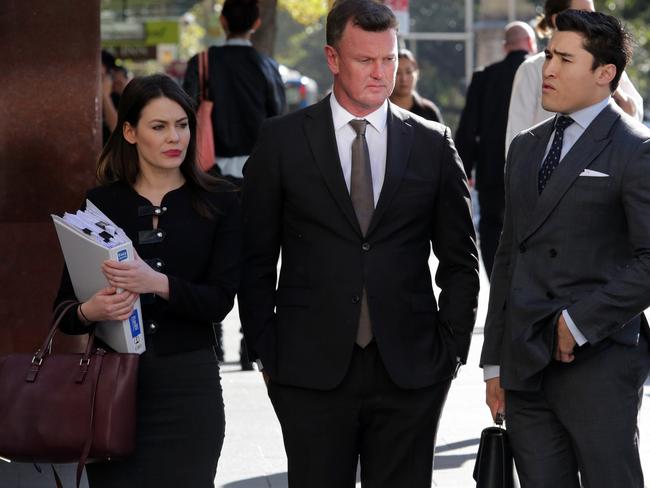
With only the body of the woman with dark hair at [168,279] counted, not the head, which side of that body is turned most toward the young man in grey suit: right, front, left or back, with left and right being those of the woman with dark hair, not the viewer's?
left

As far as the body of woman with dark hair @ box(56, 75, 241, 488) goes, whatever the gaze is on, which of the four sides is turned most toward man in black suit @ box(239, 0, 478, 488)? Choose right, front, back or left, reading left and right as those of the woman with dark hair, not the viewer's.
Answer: left

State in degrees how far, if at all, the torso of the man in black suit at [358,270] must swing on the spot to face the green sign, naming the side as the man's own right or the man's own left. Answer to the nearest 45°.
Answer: approximately 180°

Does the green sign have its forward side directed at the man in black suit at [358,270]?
yes

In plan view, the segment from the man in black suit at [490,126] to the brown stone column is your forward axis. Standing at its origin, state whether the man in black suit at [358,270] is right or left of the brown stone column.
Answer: left

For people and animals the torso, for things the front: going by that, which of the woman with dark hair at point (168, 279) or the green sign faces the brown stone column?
the green sign

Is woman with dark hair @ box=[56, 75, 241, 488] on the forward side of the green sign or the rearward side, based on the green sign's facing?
on the forward side

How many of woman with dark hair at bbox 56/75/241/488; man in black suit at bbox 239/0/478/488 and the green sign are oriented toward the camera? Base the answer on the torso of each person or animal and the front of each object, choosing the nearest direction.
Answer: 3

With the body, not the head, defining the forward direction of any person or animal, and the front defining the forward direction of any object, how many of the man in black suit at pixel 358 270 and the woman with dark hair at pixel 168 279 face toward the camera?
2

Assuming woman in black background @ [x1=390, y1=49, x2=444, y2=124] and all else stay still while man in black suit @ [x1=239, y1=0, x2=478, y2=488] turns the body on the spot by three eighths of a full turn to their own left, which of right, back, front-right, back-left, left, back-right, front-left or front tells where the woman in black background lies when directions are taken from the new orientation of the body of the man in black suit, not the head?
front-left

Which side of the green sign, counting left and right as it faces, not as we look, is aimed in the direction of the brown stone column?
front

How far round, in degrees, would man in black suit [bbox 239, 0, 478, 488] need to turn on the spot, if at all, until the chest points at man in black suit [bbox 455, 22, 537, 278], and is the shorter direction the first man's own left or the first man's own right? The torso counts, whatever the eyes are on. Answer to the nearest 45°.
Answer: approximately 180°

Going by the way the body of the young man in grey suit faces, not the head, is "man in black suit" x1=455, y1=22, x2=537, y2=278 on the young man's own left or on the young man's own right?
on the young man's own right

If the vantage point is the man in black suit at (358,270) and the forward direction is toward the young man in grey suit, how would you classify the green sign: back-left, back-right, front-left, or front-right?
back-left
